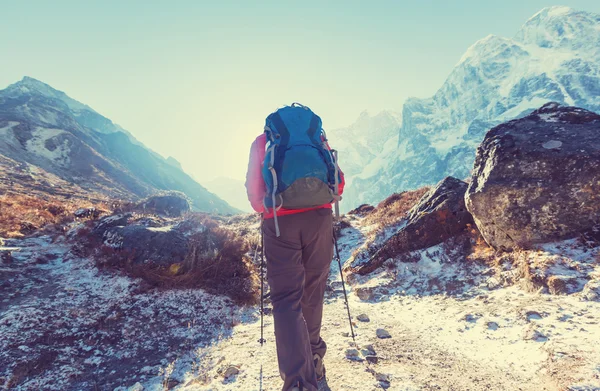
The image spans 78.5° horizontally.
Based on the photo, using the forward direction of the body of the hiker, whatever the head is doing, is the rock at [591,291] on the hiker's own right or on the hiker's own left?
on the hiker's own right

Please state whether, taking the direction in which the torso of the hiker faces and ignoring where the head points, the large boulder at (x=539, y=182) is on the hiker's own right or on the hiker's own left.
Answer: on the hiker's own right

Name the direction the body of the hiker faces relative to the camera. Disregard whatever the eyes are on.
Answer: away from the camera

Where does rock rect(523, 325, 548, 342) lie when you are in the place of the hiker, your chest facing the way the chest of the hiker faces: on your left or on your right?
on your right

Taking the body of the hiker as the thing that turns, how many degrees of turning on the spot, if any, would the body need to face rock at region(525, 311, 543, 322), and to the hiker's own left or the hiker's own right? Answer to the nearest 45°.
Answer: approximately 90° to the hiker's own right

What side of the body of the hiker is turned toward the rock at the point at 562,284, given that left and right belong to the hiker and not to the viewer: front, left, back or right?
right
